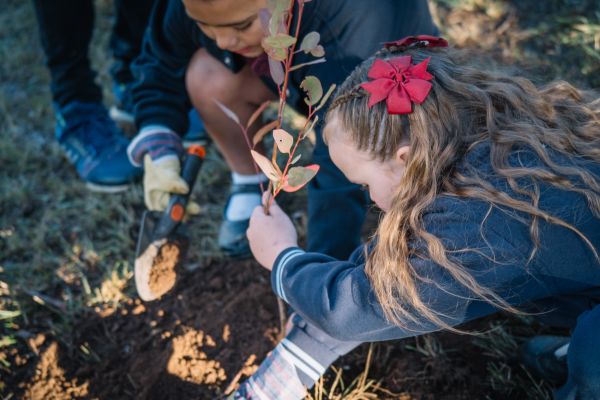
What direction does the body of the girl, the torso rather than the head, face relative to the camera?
to the viewer's left

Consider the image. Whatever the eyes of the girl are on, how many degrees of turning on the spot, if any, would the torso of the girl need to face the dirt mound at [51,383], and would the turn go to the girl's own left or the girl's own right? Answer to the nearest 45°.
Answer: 0° — they already face it
